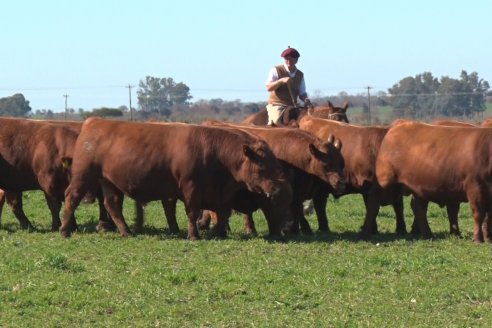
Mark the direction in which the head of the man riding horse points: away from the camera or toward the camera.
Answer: toward the camera

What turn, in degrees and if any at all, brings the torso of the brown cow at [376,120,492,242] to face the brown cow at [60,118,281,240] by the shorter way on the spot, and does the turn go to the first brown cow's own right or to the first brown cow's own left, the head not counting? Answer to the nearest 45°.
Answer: approximately 180°

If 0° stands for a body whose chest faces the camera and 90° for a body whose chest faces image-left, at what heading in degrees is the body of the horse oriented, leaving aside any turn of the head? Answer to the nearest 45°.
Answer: approximately 270°

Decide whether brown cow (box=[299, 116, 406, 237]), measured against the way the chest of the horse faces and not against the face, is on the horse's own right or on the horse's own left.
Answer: on the horse's own right

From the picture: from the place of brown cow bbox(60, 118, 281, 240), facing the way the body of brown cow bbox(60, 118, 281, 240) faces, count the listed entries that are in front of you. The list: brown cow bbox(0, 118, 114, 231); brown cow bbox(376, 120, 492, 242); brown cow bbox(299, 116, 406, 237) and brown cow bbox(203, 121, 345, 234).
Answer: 3

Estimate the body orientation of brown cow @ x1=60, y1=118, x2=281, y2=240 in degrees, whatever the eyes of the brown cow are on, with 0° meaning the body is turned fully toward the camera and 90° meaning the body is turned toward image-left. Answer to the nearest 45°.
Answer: approximately 270°

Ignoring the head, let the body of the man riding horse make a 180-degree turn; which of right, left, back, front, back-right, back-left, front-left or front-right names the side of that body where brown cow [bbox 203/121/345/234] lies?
back-left

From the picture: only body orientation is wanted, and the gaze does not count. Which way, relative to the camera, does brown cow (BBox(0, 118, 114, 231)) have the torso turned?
to the viewer's right

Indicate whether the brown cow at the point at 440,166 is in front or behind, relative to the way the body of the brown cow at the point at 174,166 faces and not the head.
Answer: in front

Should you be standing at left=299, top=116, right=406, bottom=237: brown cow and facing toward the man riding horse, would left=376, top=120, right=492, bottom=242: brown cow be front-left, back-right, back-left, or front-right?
back-right

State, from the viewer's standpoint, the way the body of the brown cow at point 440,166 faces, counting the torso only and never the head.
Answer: to the viewer's right

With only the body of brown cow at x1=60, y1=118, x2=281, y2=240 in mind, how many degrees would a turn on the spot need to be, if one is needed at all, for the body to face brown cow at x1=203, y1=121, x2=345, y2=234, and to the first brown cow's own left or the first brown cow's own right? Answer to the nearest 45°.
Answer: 0° — it already faces it
